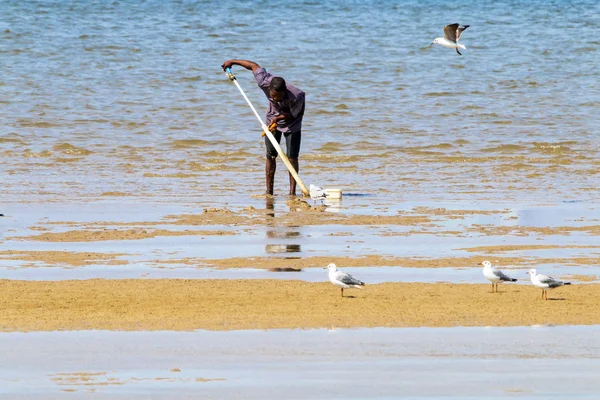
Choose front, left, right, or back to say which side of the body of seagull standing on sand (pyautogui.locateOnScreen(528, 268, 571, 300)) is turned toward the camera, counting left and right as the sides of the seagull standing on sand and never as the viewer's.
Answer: left

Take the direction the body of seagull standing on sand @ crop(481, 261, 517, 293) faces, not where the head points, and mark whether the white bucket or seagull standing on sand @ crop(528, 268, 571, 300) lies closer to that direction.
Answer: the white bucket

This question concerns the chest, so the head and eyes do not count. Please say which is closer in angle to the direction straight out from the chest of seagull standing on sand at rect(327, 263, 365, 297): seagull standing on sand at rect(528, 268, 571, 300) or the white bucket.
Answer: the white bucket

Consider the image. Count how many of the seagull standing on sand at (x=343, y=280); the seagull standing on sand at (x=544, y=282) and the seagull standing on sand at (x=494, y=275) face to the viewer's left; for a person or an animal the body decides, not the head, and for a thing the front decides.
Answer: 3

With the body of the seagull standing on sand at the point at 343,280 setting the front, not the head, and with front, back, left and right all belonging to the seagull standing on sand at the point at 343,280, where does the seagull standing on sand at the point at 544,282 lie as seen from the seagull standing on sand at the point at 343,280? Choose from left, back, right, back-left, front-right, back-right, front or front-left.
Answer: back

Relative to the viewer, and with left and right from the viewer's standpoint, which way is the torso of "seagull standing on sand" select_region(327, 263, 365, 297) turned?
facing to the left of the viewer

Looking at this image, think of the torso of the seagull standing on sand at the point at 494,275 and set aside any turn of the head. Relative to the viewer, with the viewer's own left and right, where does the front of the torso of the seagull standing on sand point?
facing to the left of the viewer
